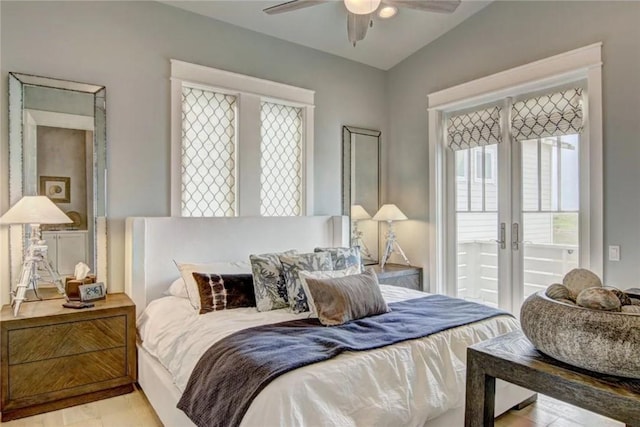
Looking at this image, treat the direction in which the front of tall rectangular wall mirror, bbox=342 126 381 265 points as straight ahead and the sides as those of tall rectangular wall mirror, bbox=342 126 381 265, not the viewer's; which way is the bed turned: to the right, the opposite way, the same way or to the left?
the same way

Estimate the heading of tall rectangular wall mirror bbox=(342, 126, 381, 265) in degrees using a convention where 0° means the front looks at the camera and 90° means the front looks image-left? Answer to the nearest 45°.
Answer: approximately 315°

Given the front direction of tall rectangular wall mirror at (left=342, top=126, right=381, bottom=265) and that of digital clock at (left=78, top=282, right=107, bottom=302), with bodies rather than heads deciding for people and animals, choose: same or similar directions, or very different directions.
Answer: same or similar directions

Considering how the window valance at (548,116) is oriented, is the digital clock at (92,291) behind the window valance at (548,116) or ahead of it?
ahead

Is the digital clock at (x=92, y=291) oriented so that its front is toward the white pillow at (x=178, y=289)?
no

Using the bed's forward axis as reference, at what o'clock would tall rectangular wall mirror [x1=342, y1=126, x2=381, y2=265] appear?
The tall rectangular wall mirror is roughly at 8 o'clock from the bed.

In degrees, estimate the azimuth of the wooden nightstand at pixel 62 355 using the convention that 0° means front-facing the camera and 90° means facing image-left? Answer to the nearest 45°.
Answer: approximately 0°

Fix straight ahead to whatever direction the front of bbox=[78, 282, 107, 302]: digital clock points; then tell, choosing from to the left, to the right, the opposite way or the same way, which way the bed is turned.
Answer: the same way

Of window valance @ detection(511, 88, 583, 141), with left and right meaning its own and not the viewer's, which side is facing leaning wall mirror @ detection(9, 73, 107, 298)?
front

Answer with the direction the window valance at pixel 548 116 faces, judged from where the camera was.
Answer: facing the viewer and to the left of the viewer

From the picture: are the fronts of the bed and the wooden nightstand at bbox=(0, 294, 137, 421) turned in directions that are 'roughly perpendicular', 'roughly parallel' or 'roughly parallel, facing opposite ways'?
roughly parallel

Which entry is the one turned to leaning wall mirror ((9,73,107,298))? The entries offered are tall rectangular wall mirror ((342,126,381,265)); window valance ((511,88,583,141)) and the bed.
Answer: the window valance

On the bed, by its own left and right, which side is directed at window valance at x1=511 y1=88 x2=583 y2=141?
left

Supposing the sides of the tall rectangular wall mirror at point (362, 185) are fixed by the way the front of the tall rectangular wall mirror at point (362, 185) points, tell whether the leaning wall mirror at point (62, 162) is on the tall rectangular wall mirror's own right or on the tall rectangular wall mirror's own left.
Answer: on the tall rectangular wall mirror's own right

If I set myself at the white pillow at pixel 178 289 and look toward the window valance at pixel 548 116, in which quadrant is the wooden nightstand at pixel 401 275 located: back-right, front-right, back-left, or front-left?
front-left

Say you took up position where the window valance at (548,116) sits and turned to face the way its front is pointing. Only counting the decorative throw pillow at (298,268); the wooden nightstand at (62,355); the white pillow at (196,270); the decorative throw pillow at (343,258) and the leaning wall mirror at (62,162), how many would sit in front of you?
5

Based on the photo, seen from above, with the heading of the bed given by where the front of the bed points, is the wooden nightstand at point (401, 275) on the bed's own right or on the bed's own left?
on the bed's own left

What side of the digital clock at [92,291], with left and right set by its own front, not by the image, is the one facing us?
front

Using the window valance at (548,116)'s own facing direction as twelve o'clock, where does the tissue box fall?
The tissue box is roughly at 12 o'clock from the window valance.

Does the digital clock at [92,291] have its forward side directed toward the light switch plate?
no

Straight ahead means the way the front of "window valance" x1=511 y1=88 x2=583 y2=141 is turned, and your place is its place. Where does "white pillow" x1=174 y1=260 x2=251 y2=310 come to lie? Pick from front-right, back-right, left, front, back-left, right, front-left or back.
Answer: front
